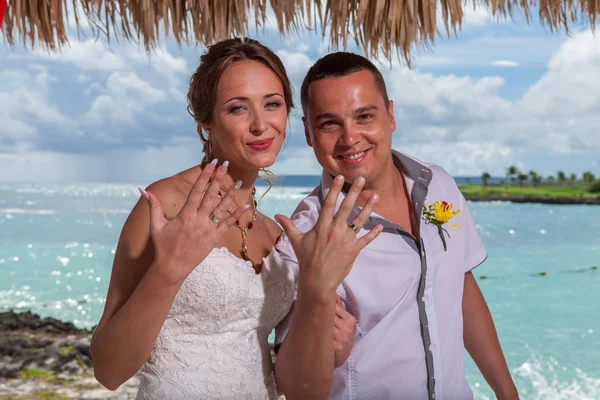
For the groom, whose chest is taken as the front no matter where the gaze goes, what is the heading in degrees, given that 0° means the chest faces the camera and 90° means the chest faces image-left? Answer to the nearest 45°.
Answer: approximately 0°
